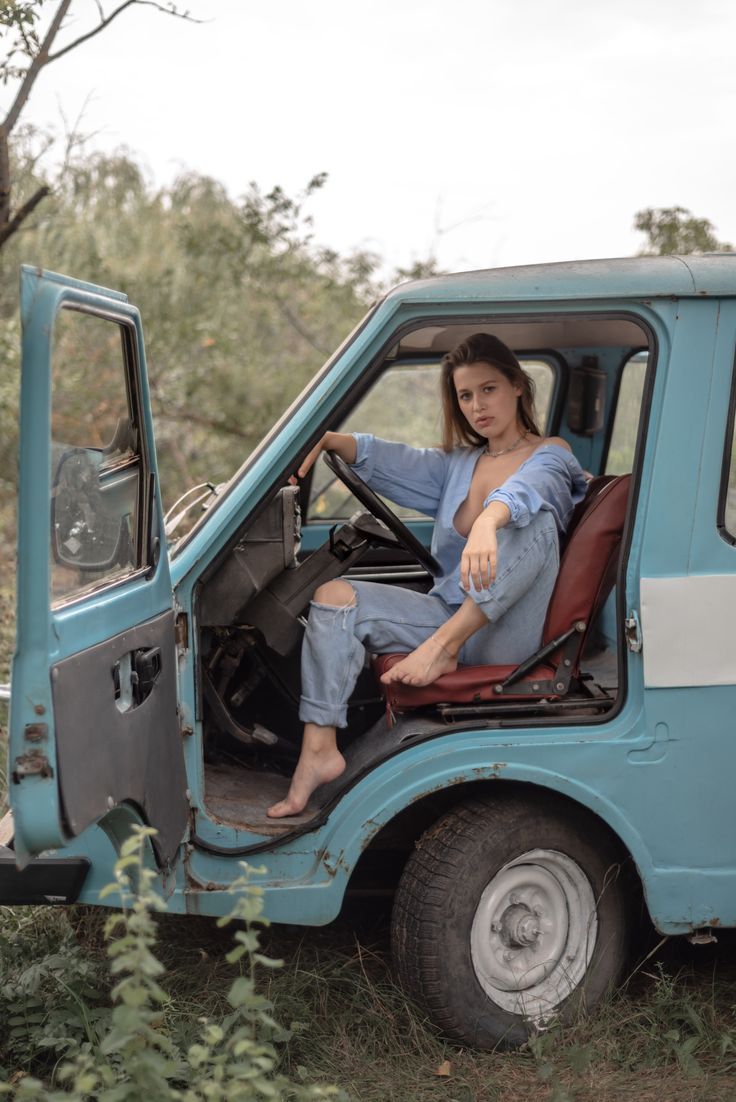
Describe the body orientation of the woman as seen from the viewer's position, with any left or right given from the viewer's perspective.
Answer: facing the viewer and to the left of the viewer

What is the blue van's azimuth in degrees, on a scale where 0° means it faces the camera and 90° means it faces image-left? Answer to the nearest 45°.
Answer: approximately 90°

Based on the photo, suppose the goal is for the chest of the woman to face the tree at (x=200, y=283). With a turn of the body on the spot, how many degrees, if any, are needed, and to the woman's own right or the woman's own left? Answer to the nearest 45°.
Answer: approximately 135° to the woman's own right
